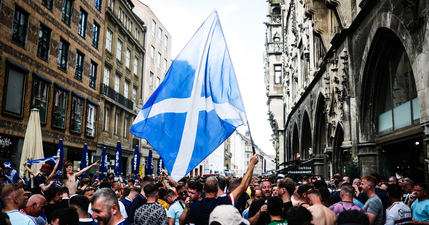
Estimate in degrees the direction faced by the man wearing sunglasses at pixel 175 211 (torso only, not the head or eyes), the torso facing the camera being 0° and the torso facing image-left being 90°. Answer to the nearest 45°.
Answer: approximately 315°

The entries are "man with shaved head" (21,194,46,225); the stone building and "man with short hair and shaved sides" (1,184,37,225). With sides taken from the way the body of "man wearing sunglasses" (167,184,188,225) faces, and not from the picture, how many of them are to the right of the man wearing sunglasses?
2

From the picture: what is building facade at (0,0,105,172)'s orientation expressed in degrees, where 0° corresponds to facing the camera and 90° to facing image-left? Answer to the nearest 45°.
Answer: approximately 315°

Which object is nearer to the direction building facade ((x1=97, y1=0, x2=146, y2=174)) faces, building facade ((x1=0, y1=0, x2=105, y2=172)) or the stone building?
the stone building

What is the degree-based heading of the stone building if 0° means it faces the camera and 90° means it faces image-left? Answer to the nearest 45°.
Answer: approximately 45°

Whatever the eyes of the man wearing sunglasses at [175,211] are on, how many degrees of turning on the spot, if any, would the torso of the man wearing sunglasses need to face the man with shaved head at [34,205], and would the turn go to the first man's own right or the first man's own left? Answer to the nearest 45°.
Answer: approximately 90° to the first man's own right
